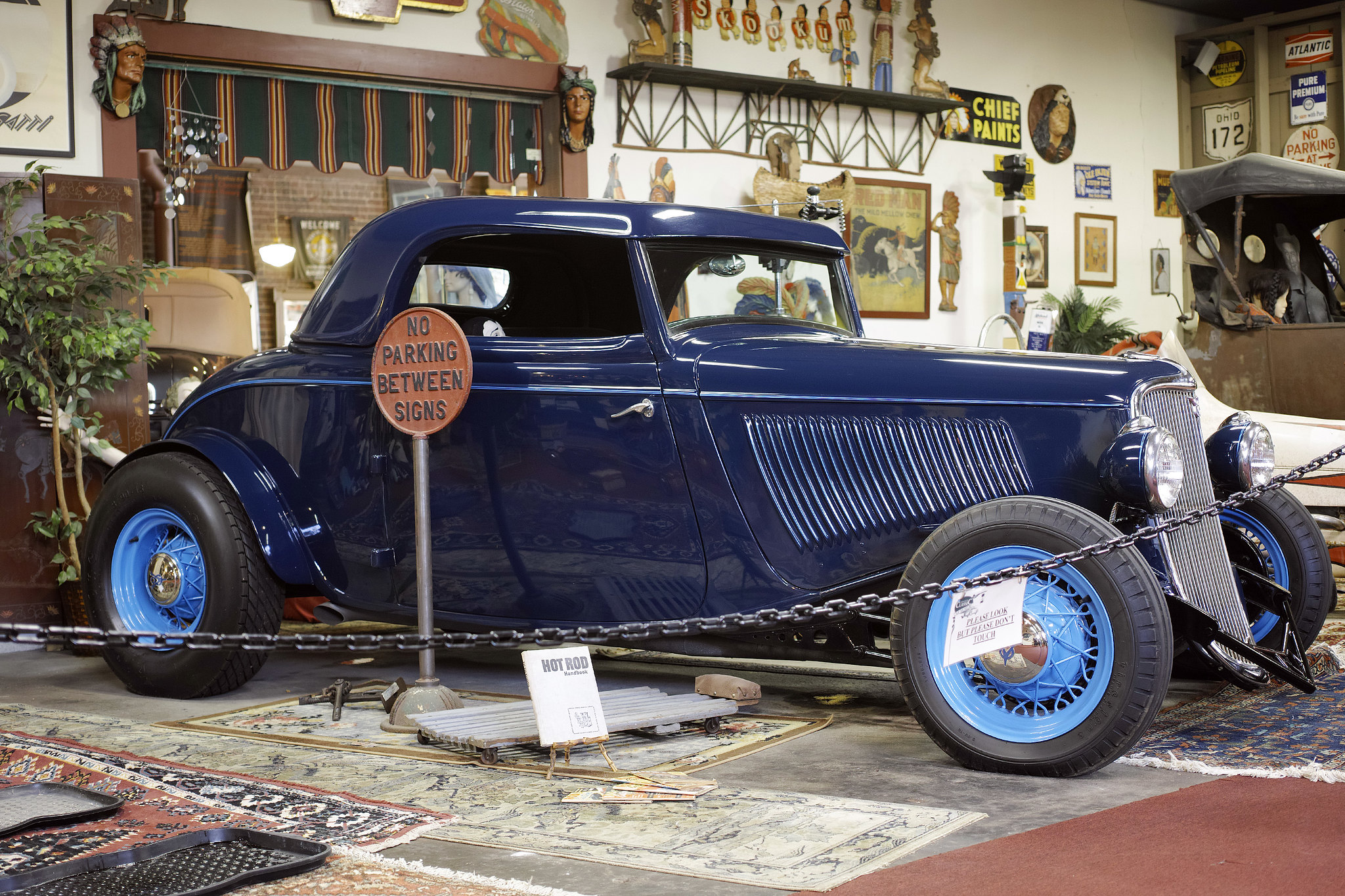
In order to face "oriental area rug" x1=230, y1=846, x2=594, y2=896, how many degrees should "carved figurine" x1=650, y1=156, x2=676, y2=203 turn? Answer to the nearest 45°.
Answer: approximately 45° to its left

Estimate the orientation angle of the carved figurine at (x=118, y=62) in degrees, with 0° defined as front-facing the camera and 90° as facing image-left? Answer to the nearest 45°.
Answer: approximately 315°

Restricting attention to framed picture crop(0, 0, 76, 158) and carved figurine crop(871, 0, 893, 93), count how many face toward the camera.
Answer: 2
